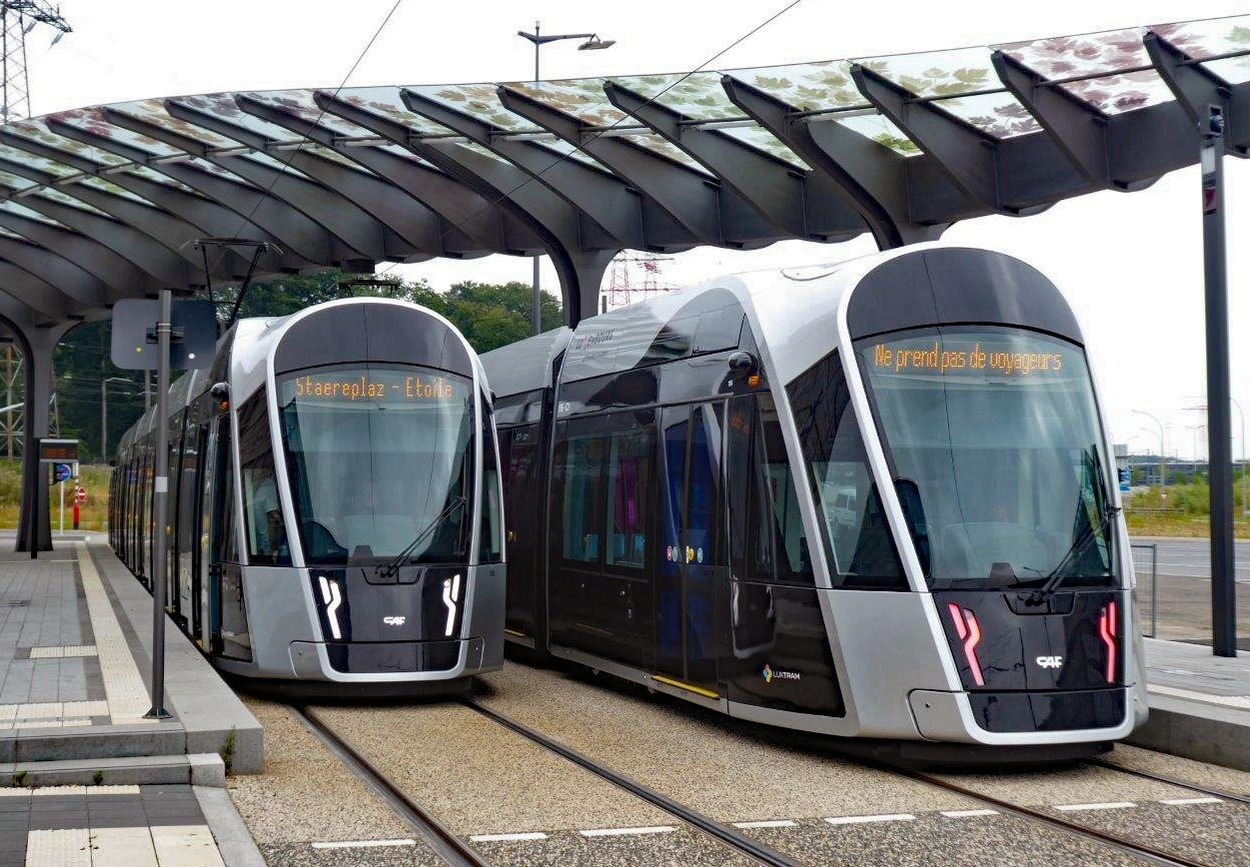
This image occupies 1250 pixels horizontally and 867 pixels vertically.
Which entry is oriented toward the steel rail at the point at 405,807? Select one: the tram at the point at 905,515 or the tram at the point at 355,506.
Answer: the tram at the point at 355,506

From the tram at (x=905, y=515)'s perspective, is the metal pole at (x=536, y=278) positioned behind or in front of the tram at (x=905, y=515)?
behind

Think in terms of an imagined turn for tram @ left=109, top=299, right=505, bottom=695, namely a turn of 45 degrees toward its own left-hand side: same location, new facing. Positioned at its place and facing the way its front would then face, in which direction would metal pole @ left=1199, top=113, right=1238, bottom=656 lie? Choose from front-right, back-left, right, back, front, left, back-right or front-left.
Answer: front-left

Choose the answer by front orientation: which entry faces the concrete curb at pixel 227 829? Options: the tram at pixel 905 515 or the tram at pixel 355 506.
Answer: the tram at pixel 355 506

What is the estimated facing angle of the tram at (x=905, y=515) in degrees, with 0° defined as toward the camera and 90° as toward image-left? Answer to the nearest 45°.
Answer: approximately 315°

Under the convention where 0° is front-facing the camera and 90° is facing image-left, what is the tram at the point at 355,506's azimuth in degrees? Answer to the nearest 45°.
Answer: approximately 0°

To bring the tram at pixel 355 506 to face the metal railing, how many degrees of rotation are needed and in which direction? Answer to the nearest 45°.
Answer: approximately 90° to its left

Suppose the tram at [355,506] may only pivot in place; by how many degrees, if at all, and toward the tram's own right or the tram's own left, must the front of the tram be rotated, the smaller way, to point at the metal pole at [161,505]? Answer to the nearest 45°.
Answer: approximately 45° to the tram's own right
